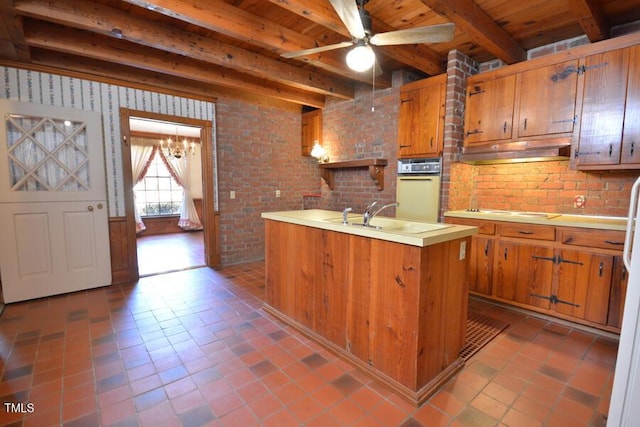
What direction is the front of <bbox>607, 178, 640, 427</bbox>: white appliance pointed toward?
to the viewer's left

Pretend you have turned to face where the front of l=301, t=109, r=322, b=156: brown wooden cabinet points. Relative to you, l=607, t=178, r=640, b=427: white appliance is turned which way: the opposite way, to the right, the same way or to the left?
to the right

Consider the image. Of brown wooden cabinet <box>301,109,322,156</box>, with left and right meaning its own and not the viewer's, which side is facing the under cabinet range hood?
left

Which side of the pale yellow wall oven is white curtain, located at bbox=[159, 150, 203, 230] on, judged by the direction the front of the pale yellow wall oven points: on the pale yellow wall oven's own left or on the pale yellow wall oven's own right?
on the pale yellow wall oven's own right

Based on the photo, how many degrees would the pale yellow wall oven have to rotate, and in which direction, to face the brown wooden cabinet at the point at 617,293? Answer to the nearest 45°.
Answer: approximately 90° to its left

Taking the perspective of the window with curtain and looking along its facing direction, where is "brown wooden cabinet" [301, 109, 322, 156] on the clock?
The brown wooden cabinet is roughly at 11 o'clock from the window with curtain.
